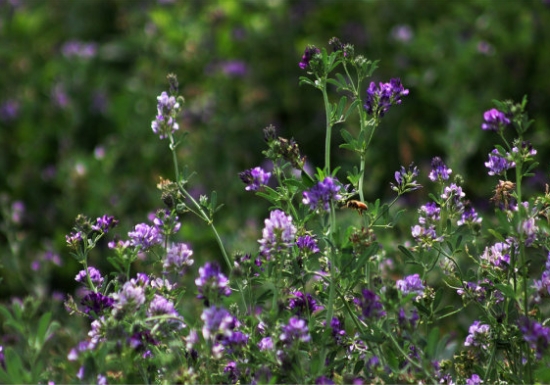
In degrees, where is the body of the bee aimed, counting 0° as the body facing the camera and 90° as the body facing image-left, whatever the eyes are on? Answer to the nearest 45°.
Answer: approximately 90°

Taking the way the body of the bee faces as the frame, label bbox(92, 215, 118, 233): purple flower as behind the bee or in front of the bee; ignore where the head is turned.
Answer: in front
